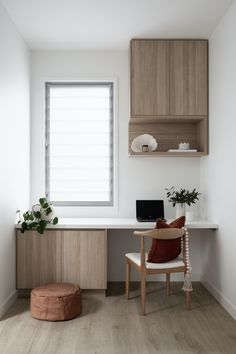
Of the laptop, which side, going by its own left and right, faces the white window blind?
right

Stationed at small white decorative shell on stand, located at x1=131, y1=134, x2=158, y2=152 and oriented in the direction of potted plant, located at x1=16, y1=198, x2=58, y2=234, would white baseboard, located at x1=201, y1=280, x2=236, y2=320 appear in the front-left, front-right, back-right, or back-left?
back-left

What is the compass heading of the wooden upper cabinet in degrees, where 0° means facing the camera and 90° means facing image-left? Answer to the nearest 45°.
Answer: approximately 0°
